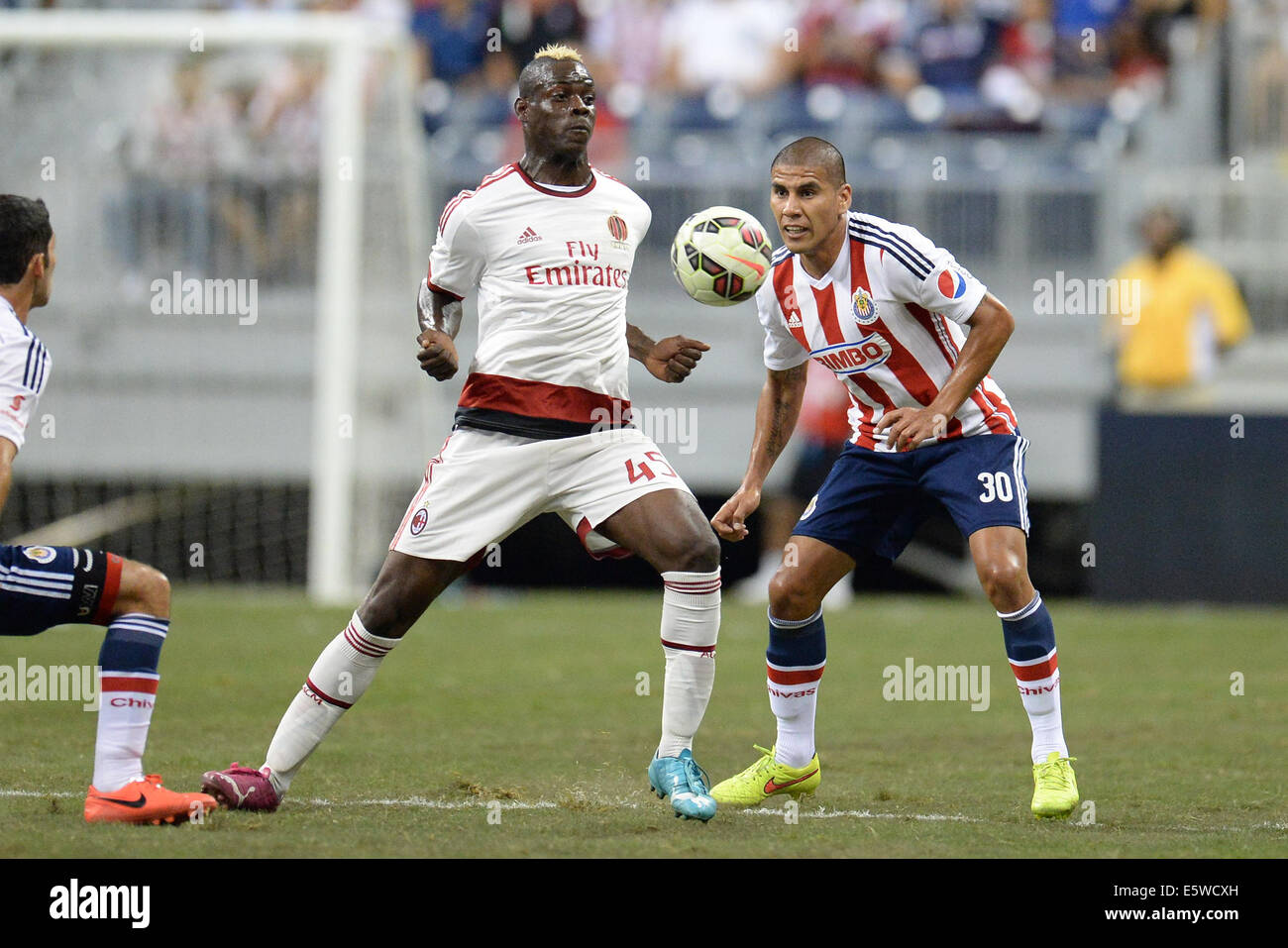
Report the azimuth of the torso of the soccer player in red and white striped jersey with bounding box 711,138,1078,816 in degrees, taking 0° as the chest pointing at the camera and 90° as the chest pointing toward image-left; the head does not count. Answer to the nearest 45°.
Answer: approximately 45°

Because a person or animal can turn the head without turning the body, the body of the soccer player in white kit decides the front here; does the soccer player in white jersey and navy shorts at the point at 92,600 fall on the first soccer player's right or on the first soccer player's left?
on the first soccer player's right

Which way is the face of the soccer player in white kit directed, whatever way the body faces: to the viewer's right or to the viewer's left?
to the viewer's right
